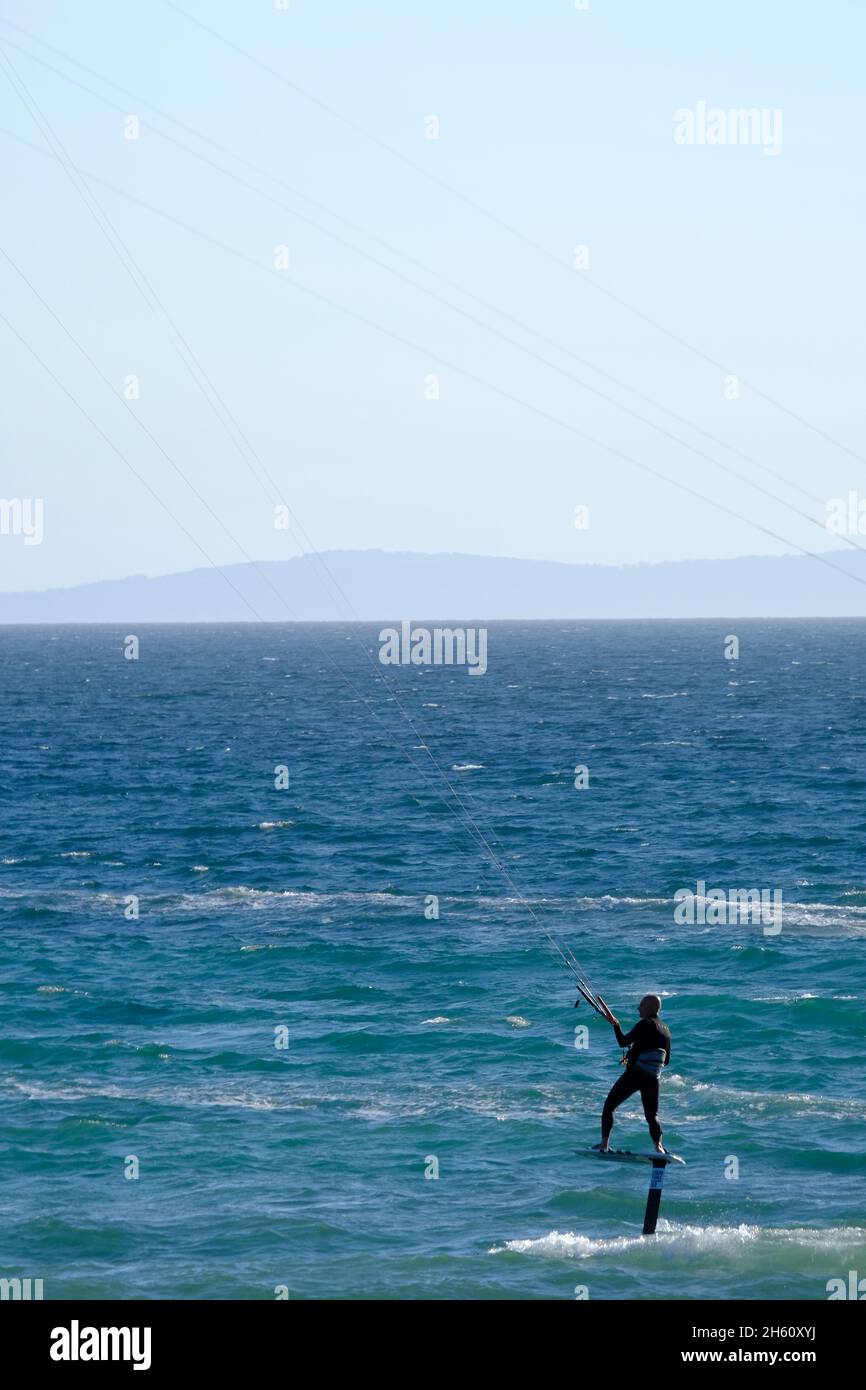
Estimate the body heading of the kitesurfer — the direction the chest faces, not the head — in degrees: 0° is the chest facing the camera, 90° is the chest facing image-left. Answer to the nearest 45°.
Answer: approximately 135°
